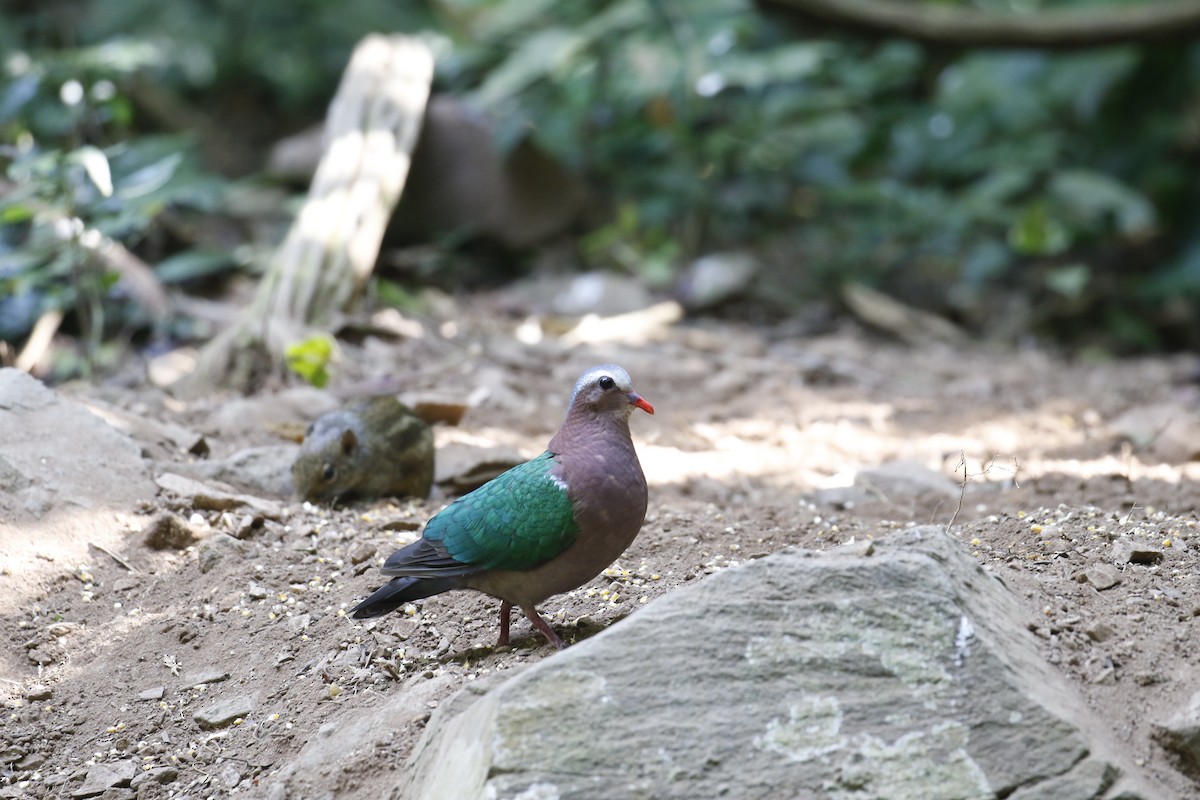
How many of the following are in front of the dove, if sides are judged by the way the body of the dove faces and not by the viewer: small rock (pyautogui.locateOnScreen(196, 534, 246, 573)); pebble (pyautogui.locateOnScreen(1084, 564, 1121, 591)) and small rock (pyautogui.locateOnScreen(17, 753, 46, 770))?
1

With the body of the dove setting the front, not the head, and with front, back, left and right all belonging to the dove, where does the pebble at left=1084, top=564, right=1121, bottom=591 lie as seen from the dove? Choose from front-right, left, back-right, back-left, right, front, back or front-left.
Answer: front

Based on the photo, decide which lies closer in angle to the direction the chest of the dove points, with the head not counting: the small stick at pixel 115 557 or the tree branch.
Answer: the tree branch

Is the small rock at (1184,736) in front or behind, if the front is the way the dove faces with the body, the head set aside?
in front

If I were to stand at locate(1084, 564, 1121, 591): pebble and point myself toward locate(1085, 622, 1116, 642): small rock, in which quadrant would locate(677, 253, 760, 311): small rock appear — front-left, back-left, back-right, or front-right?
back-right

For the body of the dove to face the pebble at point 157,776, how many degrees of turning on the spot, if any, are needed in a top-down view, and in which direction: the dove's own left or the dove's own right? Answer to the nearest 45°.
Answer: approximately 180°

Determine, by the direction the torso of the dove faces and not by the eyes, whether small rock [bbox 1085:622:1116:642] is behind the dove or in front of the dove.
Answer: in front

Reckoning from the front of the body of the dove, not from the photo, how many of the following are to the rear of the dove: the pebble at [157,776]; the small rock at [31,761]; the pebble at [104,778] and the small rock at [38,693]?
4

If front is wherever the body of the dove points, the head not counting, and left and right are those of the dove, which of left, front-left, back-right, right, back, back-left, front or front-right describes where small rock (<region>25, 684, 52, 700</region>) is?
back

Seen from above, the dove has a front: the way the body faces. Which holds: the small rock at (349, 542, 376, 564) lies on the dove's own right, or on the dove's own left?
on the dove's own left

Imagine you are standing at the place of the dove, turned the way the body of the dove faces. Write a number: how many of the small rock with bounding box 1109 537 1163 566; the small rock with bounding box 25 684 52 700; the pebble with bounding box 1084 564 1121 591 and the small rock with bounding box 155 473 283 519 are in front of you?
2

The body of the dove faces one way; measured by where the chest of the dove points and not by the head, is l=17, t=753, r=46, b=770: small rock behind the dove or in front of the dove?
behind

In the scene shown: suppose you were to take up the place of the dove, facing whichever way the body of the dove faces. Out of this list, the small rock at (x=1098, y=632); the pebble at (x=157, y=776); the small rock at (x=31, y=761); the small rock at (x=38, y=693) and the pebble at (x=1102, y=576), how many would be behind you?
3

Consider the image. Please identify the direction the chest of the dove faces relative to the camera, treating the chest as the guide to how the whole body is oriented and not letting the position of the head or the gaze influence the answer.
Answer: to the viewer's right
